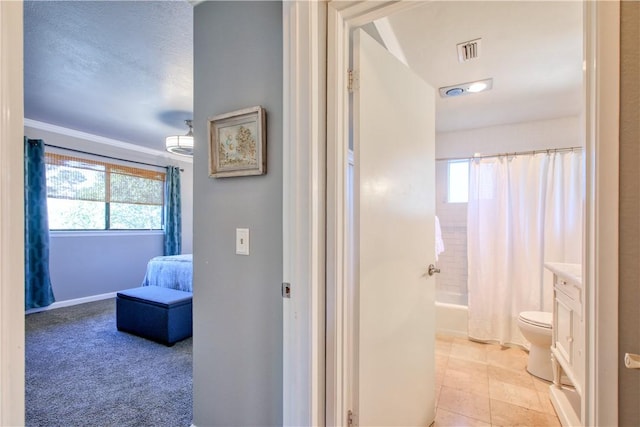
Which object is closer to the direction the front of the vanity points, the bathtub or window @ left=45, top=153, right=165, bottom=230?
the window

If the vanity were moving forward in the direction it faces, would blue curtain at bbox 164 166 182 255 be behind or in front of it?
in front

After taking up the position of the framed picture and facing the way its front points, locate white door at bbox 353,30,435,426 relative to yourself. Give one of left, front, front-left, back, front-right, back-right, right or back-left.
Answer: back-left

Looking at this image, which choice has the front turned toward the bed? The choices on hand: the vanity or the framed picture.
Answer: the vanity

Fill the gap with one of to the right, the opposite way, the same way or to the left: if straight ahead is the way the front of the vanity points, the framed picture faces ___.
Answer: to the left

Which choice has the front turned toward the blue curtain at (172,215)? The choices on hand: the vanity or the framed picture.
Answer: the vanity

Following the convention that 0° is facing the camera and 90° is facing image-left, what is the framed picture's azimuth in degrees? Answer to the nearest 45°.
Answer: approximately 45°

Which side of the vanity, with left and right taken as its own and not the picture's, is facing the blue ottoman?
front

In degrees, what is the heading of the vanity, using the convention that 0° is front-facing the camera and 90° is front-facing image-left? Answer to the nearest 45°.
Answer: approximately 90°
